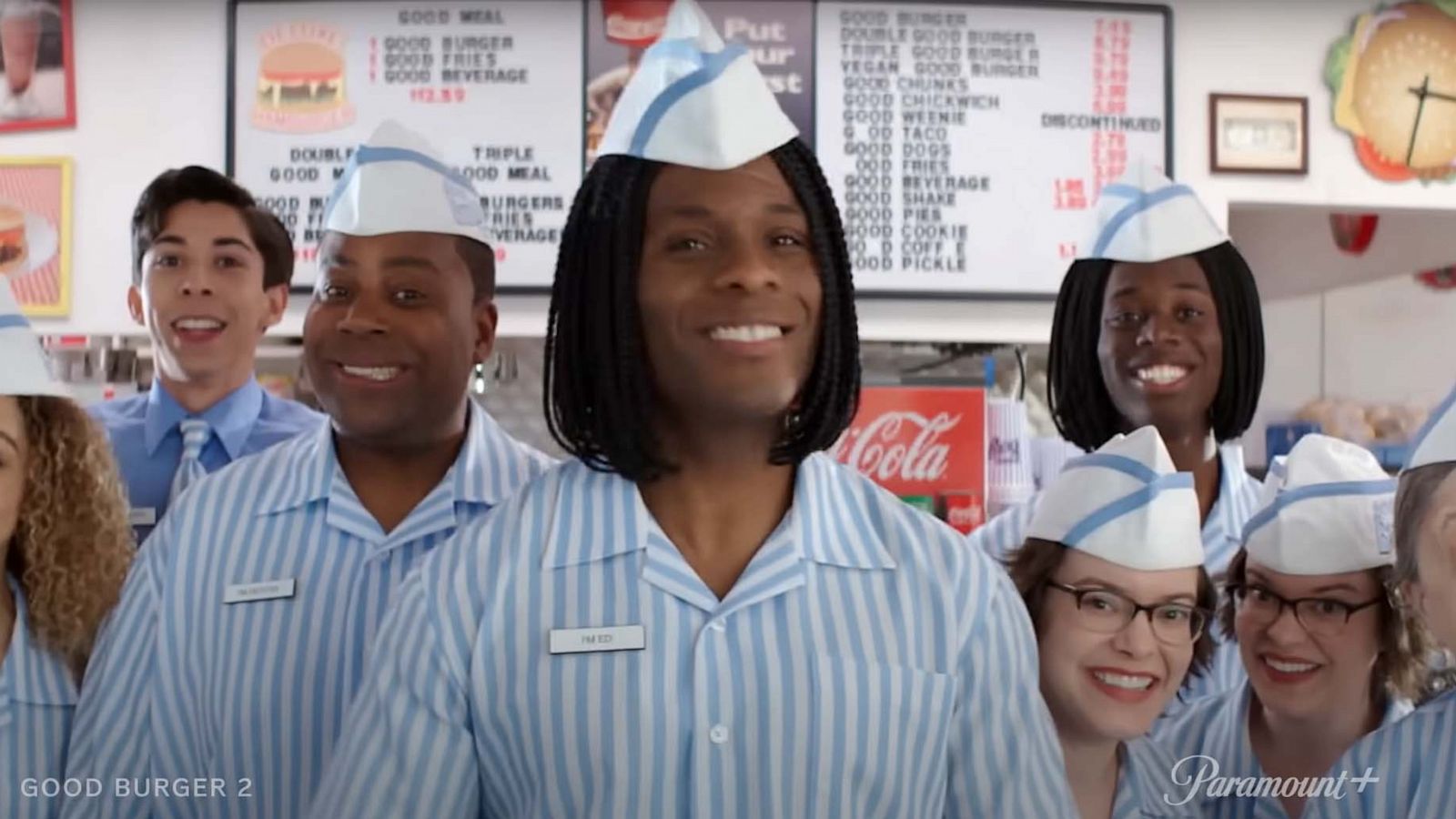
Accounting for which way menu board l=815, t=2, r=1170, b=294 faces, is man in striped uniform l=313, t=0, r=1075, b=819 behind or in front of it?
in front

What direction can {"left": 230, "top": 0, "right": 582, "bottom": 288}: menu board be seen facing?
toward the camera

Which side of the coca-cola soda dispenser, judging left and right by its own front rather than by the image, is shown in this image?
front

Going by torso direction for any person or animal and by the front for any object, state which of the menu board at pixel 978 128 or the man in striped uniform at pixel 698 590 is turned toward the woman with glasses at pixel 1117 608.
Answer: the menu board

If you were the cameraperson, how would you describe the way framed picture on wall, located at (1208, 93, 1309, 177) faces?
facing the viewer

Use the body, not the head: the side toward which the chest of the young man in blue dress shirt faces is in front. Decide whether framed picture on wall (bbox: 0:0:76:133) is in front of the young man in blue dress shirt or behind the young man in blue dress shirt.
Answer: behind

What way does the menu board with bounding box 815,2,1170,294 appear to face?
toward the camera

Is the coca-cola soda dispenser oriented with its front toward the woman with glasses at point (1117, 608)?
yes

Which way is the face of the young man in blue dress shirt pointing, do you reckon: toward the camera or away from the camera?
toward the camera
